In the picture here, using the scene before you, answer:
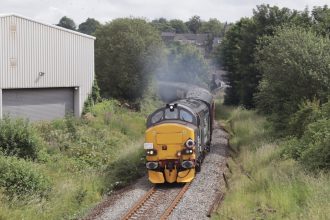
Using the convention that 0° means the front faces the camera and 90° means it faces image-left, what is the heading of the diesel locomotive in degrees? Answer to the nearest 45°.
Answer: approximately 0°

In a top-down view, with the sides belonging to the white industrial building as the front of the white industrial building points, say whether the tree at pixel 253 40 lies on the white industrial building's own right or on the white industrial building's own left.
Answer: on the white industrial building's own left

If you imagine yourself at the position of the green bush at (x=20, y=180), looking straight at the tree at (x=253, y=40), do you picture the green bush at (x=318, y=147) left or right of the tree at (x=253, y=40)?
right

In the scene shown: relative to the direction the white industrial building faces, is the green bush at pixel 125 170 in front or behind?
in front

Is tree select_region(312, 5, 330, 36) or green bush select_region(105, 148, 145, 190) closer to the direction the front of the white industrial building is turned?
the green bush

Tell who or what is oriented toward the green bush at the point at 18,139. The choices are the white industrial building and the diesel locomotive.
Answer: the white industrial building

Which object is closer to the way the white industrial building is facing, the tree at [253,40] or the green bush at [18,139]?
the green bush

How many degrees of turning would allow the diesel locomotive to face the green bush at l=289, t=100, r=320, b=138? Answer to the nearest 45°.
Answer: approximately 135° to its left

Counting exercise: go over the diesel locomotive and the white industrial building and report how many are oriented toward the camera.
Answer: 2

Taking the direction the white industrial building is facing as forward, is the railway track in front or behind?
in front

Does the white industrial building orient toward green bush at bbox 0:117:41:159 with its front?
yes

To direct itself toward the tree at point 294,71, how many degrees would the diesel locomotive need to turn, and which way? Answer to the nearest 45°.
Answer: approximately 135° to its left

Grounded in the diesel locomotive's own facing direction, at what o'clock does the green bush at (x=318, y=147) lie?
The green bush is roughly at 9 o'clock from the diesel locomotive.

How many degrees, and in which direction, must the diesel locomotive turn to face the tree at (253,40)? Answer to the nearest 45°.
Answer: approximately 180°
